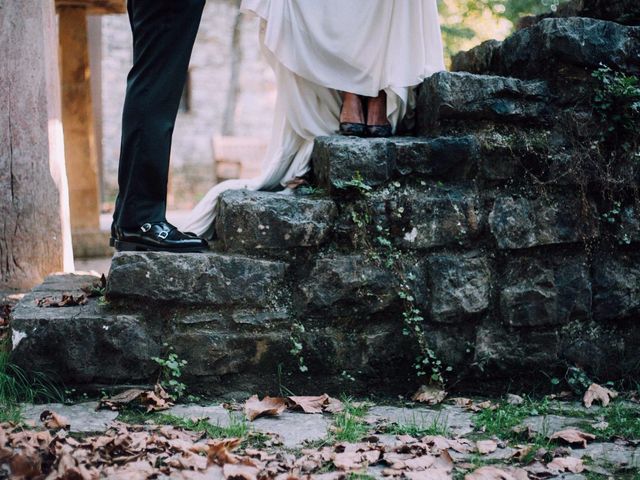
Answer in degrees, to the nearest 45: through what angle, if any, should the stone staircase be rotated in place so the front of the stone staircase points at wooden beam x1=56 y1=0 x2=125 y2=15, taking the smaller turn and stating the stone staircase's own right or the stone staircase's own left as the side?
approximately 45° to the stone staircase's own right

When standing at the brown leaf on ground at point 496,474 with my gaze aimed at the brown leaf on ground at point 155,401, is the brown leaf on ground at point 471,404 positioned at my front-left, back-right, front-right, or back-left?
front-right

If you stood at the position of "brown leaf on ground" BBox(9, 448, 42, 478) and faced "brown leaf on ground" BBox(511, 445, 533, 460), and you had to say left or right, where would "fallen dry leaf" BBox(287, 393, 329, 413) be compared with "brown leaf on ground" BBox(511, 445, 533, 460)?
left

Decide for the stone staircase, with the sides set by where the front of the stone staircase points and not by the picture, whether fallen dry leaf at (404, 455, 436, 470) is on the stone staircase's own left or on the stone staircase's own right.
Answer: on the stone staircase's own left

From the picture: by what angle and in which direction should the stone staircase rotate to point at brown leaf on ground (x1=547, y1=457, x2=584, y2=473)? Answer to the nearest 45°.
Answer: approximately 90° to its left

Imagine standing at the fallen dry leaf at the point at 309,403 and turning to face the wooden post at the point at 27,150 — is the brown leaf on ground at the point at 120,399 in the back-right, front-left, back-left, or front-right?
front-left

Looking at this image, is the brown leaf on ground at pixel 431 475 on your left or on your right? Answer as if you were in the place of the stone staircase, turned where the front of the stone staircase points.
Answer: on your left

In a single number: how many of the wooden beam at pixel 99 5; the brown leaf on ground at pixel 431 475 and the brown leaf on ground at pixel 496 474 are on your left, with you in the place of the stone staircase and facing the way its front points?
2
